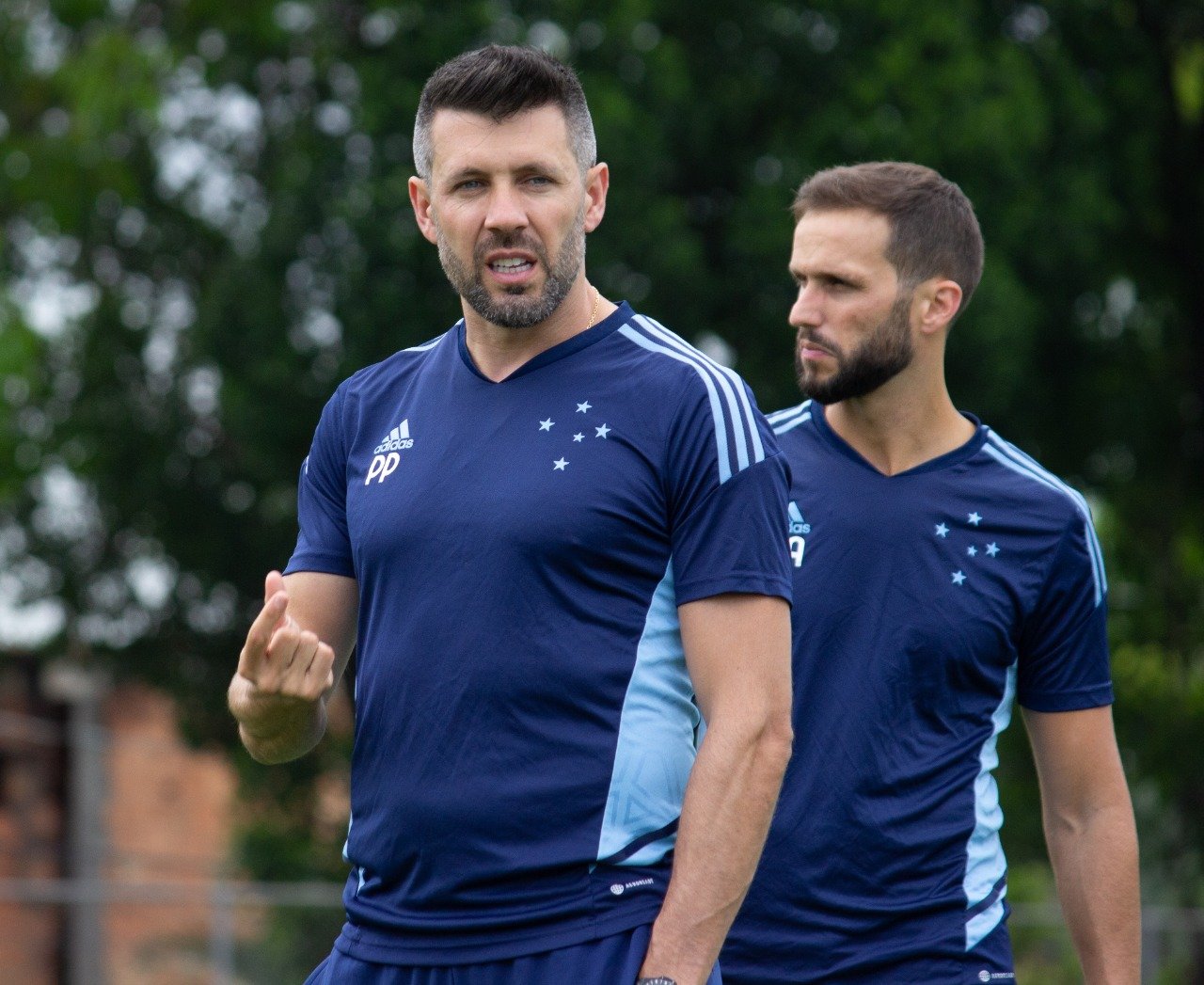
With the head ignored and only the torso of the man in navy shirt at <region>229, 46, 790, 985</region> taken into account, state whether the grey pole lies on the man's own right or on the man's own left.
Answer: on the man's own right

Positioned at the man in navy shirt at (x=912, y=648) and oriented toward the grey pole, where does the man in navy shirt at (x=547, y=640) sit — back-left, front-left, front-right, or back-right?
back-left

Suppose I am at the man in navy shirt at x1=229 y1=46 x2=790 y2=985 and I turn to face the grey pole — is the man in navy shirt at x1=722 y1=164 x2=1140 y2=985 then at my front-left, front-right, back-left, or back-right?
front-right

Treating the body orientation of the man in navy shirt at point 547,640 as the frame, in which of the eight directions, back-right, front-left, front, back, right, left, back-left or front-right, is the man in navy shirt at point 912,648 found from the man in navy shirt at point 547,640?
back

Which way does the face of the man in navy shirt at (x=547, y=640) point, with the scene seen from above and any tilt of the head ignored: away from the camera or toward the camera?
toward the camera

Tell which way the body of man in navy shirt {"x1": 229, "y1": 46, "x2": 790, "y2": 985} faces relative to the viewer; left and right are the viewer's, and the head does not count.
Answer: facing the viewer and to the left of the viewer

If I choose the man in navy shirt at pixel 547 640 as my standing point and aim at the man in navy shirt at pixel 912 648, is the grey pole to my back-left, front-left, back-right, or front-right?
front-left
